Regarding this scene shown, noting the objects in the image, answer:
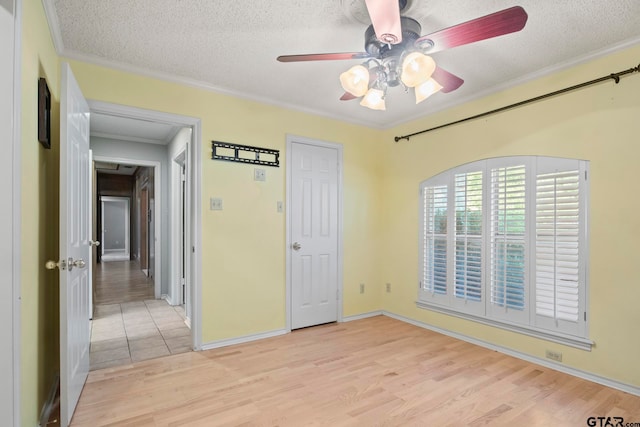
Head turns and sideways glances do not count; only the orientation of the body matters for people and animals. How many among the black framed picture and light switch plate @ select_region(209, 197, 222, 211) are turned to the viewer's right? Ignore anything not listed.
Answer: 1

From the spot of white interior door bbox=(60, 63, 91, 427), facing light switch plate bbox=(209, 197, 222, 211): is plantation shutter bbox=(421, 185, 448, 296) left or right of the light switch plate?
right

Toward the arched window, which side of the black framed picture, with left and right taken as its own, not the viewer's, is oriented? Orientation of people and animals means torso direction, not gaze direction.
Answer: front

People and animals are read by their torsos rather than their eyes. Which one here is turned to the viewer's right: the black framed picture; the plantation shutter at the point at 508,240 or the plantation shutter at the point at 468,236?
the black framed picture

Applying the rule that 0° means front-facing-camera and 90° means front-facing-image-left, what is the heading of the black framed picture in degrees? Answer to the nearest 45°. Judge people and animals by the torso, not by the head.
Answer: approximately 270°

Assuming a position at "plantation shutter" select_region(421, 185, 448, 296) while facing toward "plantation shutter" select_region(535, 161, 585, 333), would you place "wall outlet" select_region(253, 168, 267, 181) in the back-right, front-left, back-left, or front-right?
back-right
